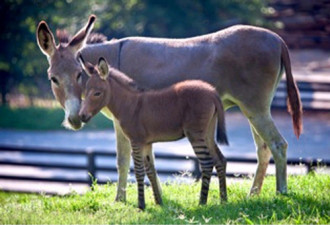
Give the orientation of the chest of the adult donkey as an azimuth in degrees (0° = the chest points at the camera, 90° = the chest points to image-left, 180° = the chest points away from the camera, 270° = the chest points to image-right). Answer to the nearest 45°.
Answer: approximately 90°

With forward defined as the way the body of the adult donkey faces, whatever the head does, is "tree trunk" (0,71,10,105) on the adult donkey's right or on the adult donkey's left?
on the adult donkey's right
